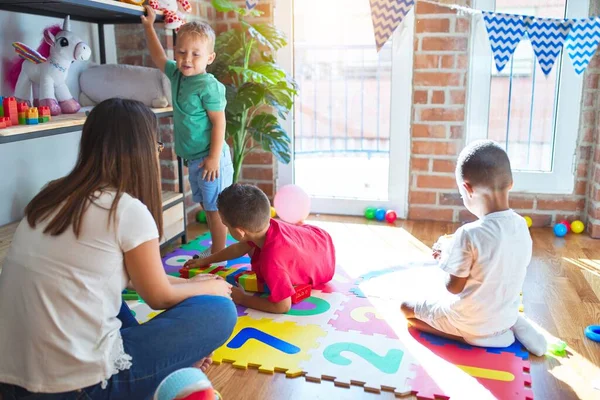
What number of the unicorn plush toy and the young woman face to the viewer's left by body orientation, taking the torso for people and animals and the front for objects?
0

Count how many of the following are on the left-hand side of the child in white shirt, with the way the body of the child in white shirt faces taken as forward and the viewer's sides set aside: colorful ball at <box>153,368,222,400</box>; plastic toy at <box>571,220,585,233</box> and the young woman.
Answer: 2

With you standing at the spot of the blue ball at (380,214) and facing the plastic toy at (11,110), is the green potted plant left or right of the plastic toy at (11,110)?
right

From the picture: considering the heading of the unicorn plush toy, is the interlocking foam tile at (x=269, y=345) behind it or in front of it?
in front

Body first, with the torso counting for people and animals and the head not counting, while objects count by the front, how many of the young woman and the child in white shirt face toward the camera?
0

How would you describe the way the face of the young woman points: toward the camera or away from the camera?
away from the camera

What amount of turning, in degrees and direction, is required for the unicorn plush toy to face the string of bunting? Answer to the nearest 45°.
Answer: approximately 45° to its left

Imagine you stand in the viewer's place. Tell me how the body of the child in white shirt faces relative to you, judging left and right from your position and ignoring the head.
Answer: facing away from the viewer and to the left of the viewer

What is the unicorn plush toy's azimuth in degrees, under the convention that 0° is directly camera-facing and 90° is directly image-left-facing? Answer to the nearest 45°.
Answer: approximately 315°

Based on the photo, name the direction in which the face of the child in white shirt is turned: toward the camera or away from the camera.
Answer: away from the camera

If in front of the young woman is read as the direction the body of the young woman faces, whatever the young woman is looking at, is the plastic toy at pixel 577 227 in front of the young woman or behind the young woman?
in front

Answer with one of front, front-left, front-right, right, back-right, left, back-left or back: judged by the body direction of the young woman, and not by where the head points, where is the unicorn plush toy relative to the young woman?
front-left

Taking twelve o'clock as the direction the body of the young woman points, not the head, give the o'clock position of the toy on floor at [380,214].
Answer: The toy on floor is roughly at 12 o'clock from the young woman.

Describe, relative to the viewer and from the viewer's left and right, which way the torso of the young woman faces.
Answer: facing away from the viewer and to the right of the viewer

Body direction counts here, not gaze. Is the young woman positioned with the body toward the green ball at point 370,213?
yes
